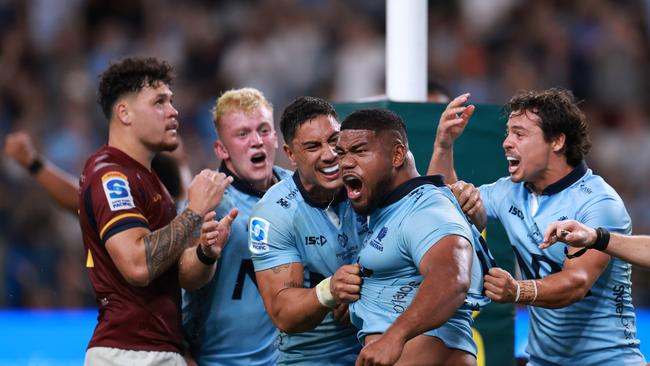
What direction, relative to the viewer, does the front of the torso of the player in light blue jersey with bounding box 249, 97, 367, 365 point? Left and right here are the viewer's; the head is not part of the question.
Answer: facing the viewer and to the right of the viewer

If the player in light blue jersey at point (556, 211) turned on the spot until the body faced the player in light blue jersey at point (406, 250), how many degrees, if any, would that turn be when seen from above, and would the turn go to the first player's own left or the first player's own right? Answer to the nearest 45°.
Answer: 0° — they already face them

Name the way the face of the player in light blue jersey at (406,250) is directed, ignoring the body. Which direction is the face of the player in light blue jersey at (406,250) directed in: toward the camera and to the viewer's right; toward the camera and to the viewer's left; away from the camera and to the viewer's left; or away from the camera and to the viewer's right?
toward the camera and to the viewer's left

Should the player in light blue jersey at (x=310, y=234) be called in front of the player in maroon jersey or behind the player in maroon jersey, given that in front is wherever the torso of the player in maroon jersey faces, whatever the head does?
in front

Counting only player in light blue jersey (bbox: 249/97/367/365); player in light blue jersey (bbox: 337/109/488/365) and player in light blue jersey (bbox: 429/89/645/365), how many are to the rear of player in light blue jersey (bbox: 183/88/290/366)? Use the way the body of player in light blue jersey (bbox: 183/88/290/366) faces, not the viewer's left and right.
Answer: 0

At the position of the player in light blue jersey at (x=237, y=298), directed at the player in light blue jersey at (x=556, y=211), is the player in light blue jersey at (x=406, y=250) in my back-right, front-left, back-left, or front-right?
front-right

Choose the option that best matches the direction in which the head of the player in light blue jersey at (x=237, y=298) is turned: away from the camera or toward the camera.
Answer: toward the camera

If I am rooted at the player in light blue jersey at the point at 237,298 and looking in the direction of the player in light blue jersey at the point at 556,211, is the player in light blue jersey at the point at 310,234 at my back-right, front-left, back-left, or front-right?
front-right

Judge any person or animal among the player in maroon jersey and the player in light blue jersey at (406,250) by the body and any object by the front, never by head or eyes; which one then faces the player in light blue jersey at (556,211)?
the player in maroon jersey

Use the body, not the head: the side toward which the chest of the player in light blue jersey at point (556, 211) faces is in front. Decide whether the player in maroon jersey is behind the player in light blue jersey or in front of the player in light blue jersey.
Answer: in front

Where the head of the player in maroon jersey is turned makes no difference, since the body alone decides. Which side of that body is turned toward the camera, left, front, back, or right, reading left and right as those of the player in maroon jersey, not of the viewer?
right

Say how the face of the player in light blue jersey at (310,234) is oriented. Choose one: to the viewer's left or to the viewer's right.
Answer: to the viewer's right

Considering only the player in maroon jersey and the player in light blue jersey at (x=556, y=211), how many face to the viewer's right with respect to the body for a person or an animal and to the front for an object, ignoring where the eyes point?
1

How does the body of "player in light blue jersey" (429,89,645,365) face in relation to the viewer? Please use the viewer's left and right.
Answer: facing the viewer and to the left of the viewer
